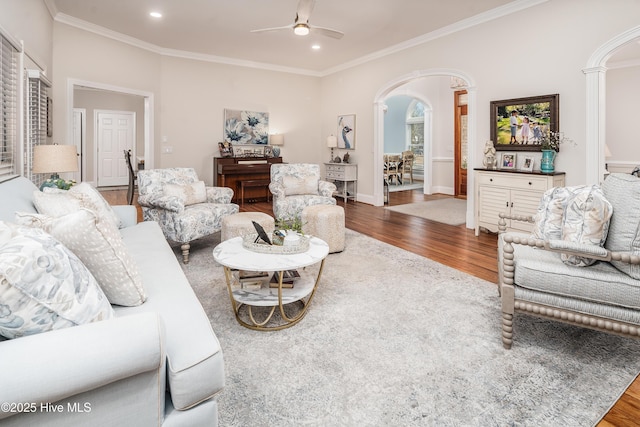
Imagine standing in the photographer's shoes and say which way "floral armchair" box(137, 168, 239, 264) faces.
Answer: facing the viewer and to the right of the viewer

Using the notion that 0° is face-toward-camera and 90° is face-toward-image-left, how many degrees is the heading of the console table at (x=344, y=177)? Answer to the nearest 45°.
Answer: approximately 45°

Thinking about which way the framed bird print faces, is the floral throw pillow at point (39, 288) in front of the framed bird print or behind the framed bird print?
in front

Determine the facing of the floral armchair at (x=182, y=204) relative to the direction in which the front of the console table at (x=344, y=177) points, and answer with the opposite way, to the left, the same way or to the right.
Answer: to the left

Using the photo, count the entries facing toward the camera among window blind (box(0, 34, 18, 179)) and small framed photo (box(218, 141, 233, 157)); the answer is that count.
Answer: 1

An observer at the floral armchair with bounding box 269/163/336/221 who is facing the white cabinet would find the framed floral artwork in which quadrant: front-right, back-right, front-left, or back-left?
back-left

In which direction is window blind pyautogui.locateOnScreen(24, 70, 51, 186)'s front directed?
to the viewer's right

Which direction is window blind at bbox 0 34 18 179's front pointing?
to the viewer's right

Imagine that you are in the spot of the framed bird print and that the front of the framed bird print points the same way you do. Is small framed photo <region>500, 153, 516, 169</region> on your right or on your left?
on your left
